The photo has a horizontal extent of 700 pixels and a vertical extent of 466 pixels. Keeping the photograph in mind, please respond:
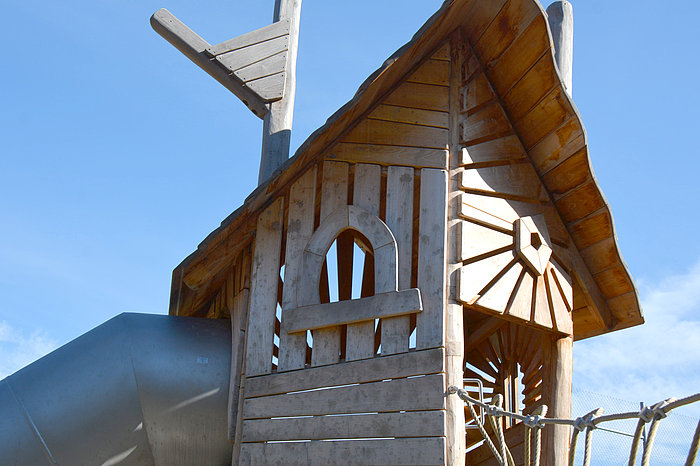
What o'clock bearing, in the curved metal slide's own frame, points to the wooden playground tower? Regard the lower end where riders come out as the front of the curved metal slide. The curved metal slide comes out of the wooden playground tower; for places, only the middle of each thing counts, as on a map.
The wooden playground tower is roughly at 7 o'clock from the curved metal slide.

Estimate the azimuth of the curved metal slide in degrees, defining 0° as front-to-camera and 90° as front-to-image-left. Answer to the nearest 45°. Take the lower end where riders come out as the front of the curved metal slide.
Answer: approximately 90°
